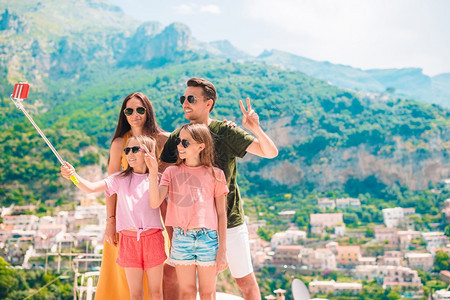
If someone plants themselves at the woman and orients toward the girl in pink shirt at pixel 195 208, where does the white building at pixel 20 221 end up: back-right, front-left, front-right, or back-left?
back-left

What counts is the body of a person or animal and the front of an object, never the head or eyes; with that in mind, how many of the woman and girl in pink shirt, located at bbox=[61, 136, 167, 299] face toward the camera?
2

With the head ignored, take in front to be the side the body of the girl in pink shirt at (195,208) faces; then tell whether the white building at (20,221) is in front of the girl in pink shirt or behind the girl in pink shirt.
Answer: behind

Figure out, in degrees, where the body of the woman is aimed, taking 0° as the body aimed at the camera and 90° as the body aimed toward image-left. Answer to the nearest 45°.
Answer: approximately 0°

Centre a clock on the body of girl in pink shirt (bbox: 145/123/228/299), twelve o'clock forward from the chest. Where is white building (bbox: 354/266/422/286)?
The white building is roughly at 7 o'clock from the girl in pink shirt.

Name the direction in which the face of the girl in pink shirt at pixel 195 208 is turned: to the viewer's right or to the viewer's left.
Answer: to the viewer's left

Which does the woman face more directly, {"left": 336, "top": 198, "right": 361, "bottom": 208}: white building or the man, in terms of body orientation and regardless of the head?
the man
